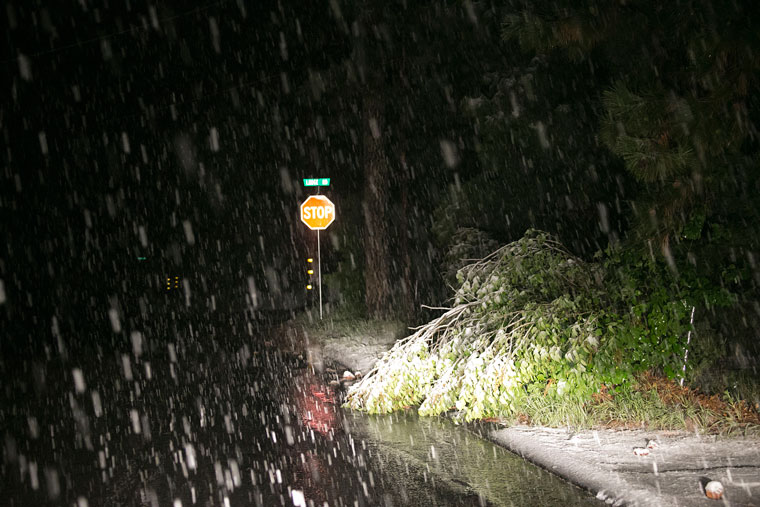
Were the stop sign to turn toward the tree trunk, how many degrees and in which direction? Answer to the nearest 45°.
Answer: approximately 45° to its left

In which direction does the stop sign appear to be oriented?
toward the camera
